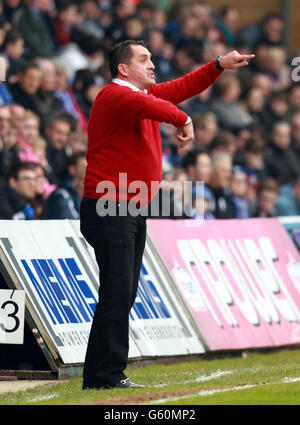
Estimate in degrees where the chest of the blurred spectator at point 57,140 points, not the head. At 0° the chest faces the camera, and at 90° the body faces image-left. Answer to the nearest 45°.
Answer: approximately 315°

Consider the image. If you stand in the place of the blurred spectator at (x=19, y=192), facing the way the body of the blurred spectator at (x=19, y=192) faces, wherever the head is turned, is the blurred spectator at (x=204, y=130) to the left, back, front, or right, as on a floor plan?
left

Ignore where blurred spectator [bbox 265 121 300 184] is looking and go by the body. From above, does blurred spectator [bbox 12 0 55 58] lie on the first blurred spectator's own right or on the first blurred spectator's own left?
on the first blurred spectator's own right

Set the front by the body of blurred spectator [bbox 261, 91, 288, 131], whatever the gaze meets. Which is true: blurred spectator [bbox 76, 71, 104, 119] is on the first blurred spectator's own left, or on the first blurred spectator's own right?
on the first blurred spectator's own right

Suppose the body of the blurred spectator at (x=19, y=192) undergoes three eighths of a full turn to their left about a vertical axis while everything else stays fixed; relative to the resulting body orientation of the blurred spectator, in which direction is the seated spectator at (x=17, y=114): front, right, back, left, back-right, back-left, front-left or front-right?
front

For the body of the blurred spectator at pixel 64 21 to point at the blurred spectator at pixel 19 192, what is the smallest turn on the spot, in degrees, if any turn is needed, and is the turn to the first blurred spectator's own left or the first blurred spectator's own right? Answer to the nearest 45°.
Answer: approximately 45° to the first blurred spectator's own right

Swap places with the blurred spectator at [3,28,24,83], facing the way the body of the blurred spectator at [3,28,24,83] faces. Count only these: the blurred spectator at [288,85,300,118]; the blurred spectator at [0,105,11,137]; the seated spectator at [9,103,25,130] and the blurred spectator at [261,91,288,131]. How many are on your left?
2

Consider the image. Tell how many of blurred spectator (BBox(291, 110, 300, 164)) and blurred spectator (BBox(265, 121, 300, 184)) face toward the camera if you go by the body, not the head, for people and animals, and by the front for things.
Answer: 2
